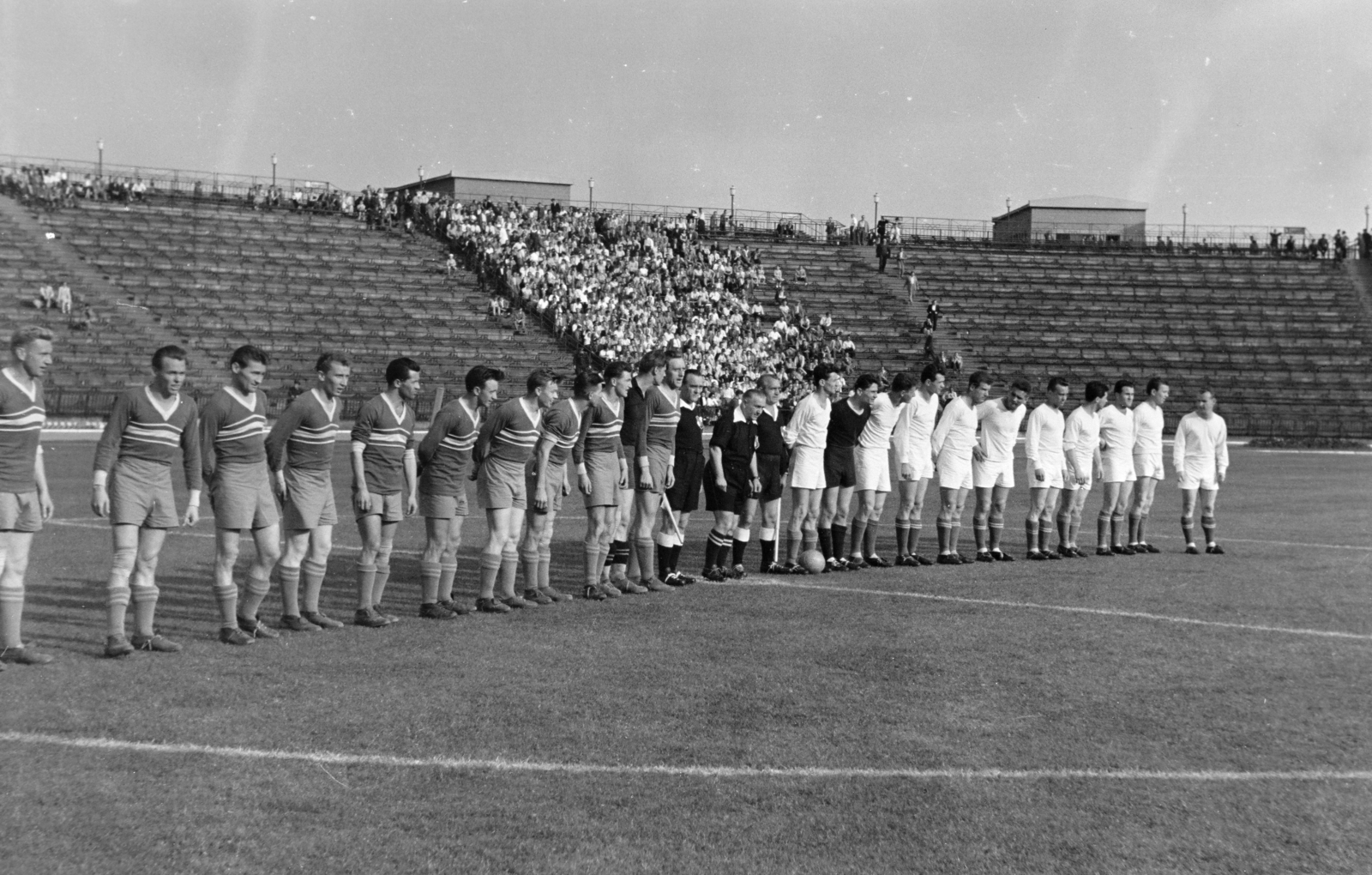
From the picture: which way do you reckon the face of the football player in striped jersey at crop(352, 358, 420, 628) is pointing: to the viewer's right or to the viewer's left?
to the viewer's right

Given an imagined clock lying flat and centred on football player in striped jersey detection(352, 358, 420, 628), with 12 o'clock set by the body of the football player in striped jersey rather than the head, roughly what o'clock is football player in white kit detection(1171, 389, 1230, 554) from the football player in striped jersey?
The football player in white kit is roughly at 10 o'clock from the football player in striped jersey.

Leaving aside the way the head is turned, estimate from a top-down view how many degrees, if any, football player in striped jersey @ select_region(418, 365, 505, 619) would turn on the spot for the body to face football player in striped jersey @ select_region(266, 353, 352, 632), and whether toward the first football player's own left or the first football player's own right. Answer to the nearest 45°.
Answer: approximately 90° to the first football player's own right

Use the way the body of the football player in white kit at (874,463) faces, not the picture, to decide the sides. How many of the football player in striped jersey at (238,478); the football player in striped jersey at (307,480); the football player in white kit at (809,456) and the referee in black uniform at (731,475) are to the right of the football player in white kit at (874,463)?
4

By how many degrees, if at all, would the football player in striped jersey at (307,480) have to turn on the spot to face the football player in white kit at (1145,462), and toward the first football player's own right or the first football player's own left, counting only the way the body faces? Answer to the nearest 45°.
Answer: approximately 45° to the first football player's own left

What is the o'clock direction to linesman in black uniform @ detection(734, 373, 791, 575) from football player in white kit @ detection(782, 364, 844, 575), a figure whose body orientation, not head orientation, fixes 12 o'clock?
The linesman in black uniform is roughly at 3 o'clock from the football player in white kit.

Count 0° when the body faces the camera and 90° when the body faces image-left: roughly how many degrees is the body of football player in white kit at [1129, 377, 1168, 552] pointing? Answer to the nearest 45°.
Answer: approximately 315°

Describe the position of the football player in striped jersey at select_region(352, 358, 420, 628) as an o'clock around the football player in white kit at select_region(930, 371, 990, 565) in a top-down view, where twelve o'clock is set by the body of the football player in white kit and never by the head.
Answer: The football player in striped jersey is roughly at 3 o'clock from the football player in white kit.

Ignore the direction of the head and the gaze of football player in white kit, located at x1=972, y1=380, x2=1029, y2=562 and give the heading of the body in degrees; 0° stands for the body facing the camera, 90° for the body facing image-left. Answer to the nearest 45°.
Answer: approximately 315°

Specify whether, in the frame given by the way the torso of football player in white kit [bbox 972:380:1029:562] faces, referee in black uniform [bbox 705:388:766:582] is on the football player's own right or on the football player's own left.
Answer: on the football player's own right

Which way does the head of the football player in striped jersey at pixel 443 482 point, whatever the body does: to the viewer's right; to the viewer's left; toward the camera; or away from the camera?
to the viewer's right

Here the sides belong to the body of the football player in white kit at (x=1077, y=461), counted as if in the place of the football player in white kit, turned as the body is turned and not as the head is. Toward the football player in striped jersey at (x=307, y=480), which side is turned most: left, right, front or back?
right

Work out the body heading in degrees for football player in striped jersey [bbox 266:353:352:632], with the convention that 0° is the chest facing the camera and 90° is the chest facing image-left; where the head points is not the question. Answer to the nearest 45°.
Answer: approximately 315°

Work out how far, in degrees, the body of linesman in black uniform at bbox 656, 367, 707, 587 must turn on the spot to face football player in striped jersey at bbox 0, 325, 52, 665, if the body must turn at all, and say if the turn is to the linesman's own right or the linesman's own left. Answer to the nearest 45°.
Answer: approximately 90° to the linesman's own right

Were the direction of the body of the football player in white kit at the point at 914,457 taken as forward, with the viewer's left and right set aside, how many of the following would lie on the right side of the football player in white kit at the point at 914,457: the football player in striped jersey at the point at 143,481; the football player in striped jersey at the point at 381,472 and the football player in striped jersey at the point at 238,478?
3

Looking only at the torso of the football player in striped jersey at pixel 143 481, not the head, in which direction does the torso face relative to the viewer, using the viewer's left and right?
facing the viewer and to the right of the viewer
